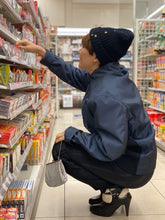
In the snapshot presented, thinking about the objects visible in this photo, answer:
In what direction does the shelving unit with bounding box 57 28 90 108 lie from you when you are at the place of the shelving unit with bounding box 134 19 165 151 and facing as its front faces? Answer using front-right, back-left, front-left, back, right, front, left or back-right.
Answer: right

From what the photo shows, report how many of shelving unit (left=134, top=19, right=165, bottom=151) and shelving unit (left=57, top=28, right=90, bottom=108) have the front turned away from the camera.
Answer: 0

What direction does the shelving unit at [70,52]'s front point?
toward the camera

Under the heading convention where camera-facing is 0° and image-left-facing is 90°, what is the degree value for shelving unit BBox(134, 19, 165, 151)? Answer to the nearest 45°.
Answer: approximately 45°

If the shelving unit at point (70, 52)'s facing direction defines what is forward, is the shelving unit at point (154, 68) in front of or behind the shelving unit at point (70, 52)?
in front
